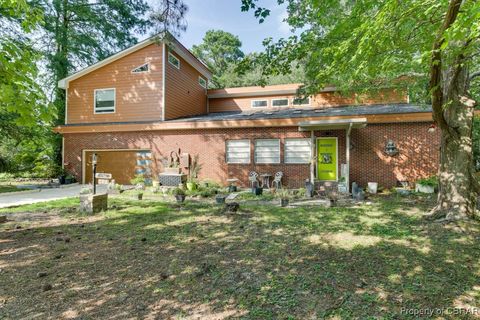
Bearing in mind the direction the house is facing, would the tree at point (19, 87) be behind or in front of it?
in front

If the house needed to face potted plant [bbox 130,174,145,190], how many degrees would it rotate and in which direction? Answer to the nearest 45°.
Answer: approximately 90° to its right

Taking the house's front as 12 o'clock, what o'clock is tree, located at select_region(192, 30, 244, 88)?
The tree is roughly at 6 o'clock from the house.

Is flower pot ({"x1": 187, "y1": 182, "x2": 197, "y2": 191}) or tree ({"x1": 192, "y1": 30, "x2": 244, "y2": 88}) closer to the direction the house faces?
the flower pot

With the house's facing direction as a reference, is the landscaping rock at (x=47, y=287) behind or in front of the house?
in front

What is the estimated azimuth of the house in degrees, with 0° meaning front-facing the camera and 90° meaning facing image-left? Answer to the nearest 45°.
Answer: approximately 0°

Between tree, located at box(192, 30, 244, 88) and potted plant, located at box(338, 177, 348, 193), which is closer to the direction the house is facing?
the potted plant
